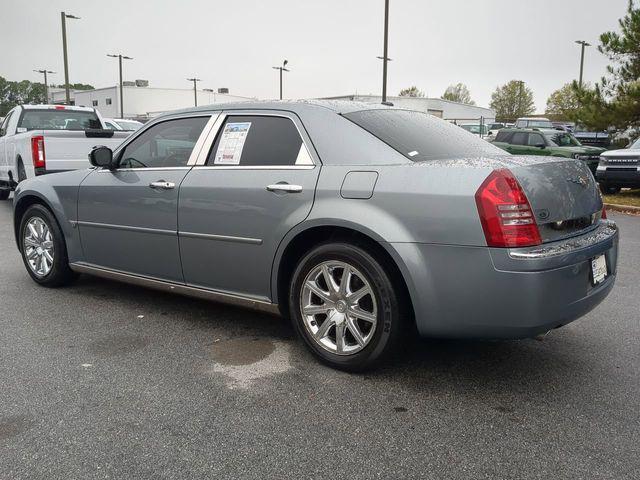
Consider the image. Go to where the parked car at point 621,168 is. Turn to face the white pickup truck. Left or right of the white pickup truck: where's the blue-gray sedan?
left

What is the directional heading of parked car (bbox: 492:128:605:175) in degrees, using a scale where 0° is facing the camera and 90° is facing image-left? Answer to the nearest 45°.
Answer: approximately 315°

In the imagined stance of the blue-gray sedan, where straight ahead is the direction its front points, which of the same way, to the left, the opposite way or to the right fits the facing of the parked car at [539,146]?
the opposite way

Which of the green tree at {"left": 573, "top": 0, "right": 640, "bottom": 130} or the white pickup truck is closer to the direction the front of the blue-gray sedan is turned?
the white pickup truck

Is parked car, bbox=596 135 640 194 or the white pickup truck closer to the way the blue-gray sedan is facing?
the white pickup truck

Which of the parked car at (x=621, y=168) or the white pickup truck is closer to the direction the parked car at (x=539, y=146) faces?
the parked car

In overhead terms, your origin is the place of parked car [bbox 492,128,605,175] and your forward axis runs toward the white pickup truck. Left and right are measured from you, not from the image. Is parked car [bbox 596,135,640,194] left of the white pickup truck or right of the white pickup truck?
left

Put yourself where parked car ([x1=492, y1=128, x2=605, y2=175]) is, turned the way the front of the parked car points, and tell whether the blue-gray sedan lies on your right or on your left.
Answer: on your right

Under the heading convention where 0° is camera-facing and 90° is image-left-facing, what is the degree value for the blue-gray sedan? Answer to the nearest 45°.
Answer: approximately 135°

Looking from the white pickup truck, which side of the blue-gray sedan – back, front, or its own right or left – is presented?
front
